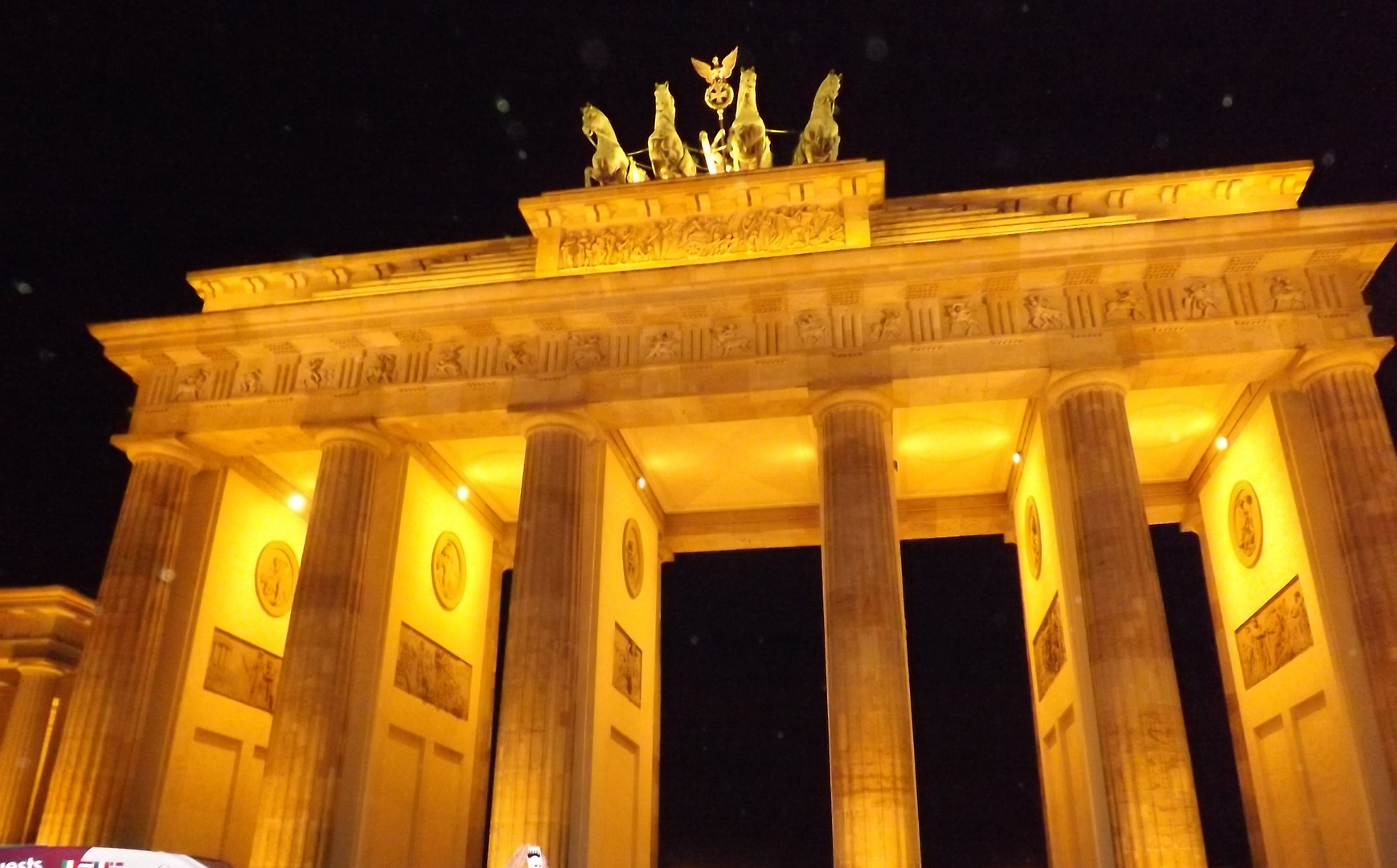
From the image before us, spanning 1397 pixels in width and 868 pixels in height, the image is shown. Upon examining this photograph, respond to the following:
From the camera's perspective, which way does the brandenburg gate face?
toward the camera
